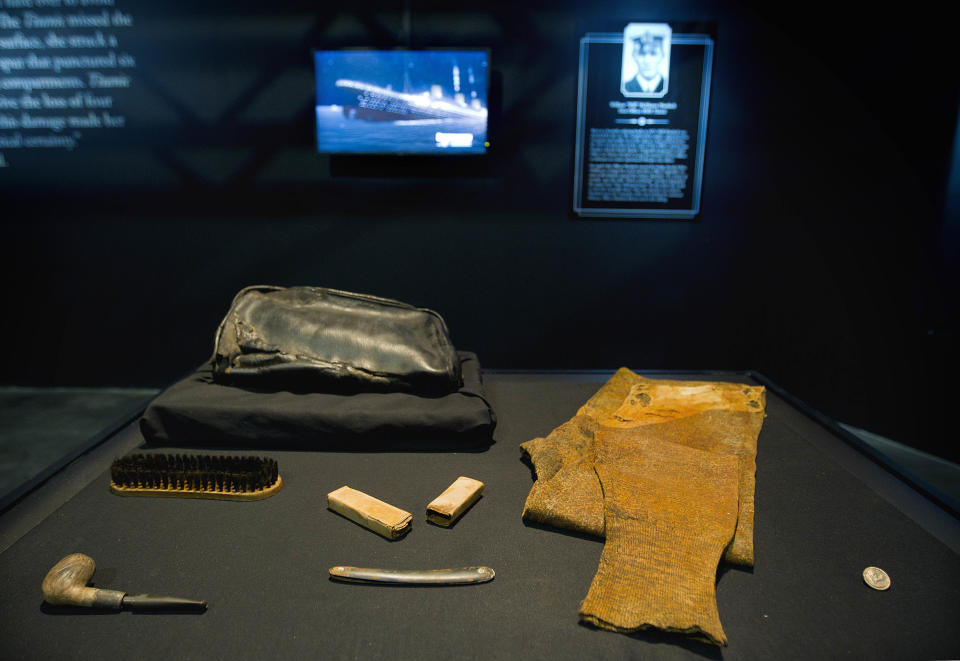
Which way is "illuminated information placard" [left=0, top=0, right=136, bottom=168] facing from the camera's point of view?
toward the camera

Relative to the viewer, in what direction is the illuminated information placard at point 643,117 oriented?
toward the camera

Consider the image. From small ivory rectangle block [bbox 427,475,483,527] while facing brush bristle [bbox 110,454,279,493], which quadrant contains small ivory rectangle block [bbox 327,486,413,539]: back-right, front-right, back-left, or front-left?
front-left

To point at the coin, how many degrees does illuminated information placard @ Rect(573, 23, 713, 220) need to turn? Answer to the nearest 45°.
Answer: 0° — it already faces it

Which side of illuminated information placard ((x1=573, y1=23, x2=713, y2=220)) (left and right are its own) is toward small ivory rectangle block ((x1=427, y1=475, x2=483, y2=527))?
front

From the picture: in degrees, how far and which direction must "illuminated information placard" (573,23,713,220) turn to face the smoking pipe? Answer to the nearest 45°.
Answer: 0° — it already faces it

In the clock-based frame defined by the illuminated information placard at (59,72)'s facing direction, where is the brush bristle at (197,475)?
The brush bristle is roughly at 12 o'clock from the illuminated information placard.

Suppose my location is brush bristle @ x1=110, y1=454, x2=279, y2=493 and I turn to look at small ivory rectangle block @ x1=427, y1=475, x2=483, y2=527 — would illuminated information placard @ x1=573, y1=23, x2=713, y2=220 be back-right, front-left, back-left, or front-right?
front-left

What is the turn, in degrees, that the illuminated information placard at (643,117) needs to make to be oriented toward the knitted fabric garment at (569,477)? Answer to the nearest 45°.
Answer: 0° — it already faces it

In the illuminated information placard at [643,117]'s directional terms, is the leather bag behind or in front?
in front

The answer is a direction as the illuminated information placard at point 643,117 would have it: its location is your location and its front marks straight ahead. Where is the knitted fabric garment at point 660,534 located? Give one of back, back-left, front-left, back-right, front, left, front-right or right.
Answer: front

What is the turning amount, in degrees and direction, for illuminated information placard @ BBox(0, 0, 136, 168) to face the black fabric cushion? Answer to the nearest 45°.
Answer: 0° — it already faces it

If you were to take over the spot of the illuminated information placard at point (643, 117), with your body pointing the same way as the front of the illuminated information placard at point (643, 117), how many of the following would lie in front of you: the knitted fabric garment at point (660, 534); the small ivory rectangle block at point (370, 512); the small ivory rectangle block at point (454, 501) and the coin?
4
